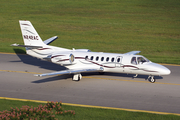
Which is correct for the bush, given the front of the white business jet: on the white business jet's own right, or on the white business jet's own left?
on the white business jet's own right

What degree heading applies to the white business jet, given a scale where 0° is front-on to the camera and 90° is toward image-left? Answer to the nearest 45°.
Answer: approximately 315°
